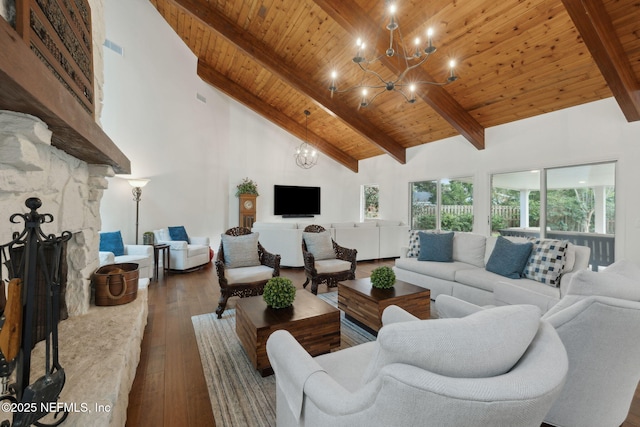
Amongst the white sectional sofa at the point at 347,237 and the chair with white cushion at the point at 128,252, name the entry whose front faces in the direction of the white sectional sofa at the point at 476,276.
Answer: the chair with white cushion

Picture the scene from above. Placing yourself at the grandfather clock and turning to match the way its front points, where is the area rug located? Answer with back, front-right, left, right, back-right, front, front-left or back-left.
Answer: front

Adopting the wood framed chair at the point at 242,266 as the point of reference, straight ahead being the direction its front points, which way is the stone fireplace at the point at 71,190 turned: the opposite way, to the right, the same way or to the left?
to the left

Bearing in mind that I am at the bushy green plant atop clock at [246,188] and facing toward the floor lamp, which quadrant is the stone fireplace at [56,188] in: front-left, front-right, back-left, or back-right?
front-left

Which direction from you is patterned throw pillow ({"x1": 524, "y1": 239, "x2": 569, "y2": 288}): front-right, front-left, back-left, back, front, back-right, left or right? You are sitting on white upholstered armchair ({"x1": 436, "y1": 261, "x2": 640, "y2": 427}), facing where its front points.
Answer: front-right

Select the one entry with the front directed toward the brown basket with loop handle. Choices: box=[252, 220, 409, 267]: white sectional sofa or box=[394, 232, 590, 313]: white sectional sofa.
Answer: box=[394, 232, 590, 313]: white sectional sofa

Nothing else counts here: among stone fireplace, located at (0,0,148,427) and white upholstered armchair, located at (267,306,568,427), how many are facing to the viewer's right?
1

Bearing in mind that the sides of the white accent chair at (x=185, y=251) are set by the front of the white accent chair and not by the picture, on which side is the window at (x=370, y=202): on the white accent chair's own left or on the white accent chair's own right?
on the white accent chair's own left

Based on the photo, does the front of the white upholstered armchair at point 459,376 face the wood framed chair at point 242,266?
yes

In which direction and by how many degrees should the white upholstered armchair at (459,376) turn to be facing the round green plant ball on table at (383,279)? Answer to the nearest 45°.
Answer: approximately 45° to its right

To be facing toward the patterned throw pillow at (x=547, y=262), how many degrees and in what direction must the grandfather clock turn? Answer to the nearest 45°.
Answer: approximately 45° to its left

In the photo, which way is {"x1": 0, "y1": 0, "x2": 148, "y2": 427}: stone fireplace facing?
to the viewer's right

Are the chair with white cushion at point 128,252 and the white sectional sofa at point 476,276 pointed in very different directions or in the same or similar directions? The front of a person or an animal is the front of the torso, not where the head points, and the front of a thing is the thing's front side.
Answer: very different directions

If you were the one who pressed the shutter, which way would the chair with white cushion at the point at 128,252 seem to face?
facing the viewer and to the right of the viewer

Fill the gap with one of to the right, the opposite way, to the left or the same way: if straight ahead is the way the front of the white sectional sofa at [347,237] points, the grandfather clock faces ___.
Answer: the opposite way

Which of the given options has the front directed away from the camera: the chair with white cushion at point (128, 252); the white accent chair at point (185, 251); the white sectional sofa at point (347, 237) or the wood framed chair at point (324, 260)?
the white sectional sofa

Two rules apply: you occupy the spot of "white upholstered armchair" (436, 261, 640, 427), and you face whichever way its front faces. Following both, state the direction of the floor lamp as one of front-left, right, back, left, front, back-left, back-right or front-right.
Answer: front-left

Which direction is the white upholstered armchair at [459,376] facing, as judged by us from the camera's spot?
facing away from the viewer and to the left of the viewer
